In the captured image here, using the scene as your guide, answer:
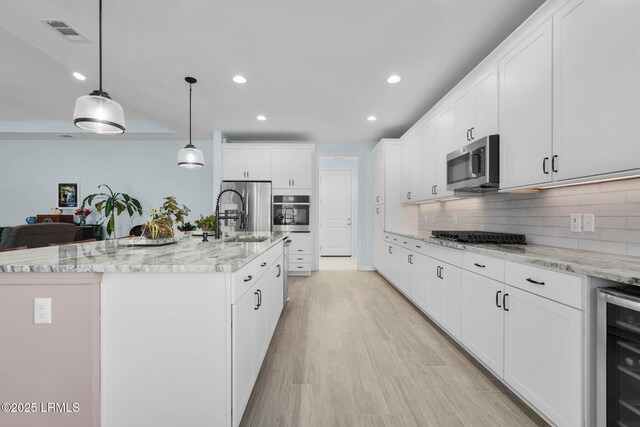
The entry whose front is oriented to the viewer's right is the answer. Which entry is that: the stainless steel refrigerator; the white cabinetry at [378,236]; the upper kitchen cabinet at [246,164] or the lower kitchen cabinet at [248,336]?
the lower kitchen cabinet

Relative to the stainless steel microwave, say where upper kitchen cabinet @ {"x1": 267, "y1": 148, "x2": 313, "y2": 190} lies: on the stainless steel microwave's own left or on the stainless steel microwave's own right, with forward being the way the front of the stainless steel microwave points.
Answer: on the stainless steel microwave's own right

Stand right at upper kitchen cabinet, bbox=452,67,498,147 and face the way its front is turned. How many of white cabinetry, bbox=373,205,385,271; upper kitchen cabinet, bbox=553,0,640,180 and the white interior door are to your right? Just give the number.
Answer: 2

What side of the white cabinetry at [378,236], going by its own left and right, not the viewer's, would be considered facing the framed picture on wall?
front

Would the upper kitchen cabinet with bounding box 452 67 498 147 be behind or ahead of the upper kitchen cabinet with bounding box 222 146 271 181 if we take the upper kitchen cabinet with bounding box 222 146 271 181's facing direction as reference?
ahead

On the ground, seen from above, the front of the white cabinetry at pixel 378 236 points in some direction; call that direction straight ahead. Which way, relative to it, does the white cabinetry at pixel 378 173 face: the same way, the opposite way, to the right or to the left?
the same way

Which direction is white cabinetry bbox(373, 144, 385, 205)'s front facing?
to the viewer's left

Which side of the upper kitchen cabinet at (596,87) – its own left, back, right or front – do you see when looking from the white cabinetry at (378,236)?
right

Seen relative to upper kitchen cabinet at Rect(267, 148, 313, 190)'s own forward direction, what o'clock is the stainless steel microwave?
The stainless steel microwave is roughly at 11 o'clock from the upper kitchen cabinet.

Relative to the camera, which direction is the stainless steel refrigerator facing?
toward the camera

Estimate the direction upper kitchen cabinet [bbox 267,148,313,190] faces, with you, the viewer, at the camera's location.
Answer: facing the viewer

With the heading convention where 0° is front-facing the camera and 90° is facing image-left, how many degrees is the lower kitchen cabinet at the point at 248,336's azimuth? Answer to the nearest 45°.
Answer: approximately 270°

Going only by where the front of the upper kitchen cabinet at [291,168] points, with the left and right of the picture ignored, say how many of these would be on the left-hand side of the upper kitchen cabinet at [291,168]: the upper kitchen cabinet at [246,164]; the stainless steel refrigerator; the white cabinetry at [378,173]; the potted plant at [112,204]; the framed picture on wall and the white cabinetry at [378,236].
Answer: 2

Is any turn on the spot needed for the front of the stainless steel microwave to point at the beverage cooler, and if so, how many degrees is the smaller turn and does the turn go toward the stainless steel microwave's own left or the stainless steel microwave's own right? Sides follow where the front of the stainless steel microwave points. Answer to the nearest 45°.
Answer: approximately 90° to the stainless steel microwave's own left

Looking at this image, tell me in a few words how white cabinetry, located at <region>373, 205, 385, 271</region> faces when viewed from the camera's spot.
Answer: facing to the left of the viewer

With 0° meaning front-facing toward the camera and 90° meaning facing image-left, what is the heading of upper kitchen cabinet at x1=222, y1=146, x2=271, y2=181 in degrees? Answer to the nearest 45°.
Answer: approximately 0°

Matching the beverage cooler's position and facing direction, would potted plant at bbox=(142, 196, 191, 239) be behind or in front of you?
in front

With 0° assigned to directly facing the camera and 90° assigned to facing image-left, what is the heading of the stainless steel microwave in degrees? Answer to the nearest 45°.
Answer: approximately 45°
